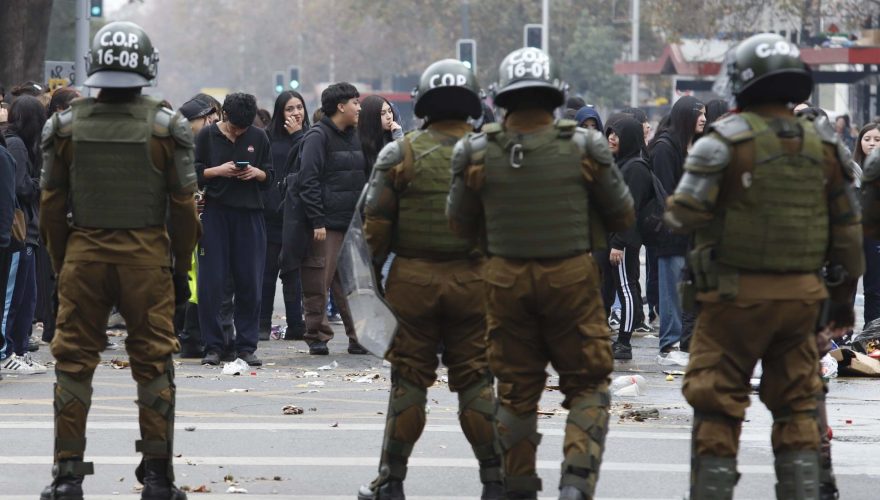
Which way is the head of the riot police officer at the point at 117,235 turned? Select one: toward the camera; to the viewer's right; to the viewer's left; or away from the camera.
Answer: away from the camera

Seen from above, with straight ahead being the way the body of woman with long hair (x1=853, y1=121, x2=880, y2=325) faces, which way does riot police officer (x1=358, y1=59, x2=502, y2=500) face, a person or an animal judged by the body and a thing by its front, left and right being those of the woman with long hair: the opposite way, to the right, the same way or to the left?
the opposite way

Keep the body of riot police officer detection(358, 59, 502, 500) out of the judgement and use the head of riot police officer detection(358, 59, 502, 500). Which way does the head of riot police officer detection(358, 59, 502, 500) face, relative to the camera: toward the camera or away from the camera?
away from the camera

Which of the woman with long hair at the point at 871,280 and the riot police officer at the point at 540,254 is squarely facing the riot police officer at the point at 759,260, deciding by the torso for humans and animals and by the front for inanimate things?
the woman with long hair

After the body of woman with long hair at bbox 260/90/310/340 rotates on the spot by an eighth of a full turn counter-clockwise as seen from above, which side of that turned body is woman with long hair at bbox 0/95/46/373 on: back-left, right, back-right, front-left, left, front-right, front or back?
back-right

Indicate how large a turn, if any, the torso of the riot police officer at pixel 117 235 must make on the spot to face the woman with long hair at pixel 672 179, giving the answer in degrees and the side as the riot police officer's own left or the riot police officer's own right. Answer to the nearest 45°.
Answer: approximately 45° to the riot police officer's own right

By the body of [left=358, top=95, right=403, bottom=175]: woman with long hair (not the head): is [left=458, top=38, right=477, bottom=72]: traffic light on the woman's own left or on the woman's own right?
on the woman's own left
